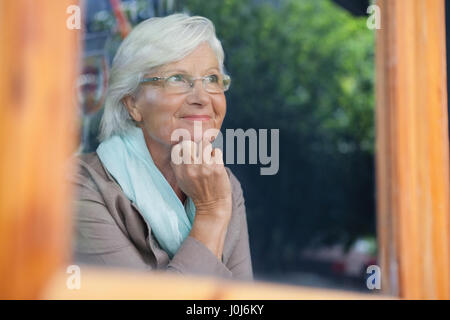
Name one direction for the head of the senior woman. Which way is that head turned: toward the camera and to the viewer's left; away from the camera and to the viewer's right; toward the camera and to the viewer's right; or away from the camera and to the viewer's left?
toward the camera and to the viewer's right

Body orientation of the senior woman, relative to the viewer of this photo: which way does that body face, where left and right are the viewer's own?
facing the viewer and to the right of the viewer
